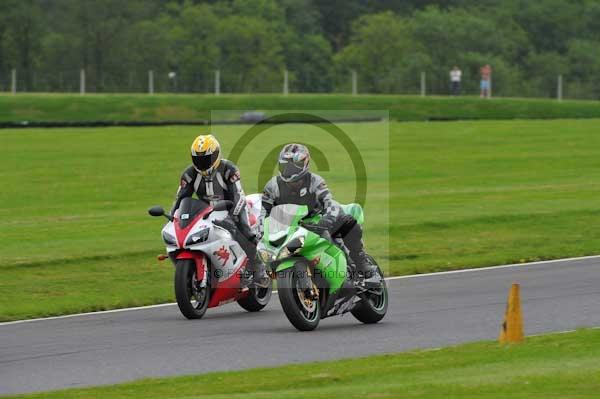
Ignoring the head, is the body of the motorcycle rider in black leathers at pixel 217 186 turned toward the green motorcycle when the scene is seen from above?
no

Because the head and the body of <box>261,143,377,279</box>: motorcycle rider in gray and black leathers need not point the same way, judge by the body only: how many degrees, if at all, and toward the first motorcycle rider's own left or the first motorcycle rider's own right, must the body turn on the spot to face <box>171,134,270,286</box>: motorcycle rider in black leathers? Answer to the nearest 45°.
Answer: approximately 90° to the first motorcycle rider's own right

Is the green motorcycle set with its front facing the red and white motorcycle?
no

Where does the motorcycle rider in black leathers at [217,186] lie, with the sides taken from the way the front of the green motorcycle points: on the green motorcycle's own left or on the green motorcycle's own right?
on the green motorcycle's own right

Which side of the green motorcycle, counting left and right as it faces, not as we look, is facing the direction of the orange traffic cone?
left

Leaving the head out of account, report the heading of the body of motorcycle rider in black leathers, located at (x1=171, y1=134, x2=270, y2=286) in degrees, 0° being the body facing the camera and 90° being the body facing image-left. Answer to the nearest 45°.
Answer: approximately 45°

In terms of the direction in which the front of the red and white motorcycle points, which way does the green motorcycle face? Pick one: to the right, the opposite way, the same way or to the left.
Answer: the same way

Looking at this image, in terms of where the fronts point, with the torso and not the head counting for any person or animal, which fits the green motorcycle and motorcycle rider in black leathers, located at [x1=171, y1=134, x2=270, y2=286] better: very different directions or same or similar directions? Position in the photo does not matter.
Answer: same or similar directions

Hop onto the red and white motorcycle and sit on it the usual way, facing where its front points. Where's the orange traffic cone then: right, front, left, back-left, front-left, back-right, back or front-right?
left

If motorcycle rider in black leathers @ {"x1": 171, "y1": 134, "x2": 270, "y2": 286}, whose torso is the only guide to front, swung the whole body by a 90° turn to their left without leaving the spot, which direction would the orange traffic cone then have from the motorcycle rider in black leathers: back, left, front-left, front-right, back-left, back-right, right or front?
front

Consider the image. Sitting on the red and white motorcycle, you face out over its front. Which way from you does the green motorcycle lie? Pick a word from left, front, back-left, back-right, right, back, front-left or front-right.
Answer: left

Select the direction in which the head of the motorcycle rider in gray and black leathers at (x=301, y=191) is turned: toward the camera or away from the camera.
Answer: toward the camera
